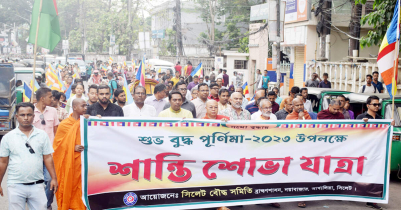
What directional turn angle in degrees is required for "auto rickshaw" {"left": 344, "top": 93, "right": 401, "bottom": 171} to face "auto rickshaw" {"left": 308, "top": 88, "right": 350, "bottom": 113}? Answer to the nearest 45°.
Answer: approximately 180°

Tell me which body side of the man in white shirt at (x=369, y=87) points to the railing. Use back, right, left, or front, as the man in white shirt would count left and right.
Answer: back

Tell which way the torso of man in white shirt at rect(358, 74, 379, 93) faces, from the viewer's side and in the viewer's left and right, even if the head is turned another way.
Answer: facing the viewer

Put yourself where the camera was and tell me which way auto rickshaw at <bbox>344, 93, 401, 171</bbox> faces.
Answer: facing the viewer and to the right of the viewer

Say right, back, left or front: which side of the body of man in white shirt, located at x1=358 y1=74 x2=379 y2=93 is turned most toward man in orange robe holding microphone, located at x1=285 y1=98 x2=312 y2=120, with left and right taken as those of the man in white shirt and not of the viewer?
front

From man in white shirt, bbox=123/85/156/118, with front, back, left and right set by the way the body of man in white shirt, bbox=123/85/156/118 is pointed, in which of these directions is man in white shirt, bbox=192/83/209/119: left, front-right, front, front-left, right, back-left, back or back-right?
back-left

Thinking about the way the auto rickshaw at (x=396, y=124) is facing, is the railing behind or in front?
behind

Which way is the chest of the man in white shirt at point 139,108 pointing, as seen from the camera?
toward the camera

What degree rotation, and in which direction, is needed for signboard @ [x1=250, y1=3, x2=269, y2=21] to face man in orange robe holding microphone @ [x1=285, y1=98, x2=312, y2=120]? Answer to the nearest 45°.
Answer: approximately 45° to its left

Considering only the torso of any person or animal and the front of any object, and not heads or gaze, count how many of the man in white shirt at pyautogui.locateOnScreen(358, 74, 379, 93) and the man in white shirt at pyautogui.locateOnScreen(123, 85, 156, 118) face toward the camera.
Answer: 2

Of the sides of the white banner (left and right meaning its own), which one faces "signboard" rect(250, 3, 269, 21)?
back

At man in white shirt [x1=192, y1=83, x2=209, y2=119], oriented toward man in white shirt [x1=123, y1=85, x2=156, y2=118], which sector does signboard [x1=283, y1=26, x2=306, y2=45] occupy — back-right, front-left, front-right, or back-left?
back-right

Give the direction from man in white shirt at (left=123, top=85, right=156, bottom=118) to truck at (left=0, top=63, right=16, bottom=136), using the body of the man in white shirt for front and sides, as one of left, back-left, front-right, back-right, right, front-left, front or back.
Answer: back-right

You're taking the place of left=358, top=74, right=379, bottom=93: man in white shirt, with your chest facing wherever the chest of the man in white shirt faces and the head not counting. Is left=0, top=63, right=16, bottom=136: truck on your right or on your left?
on your right

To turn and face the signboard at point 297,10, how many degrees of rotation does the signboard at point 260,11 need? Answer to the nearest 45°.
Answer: approximately 135° to its left
